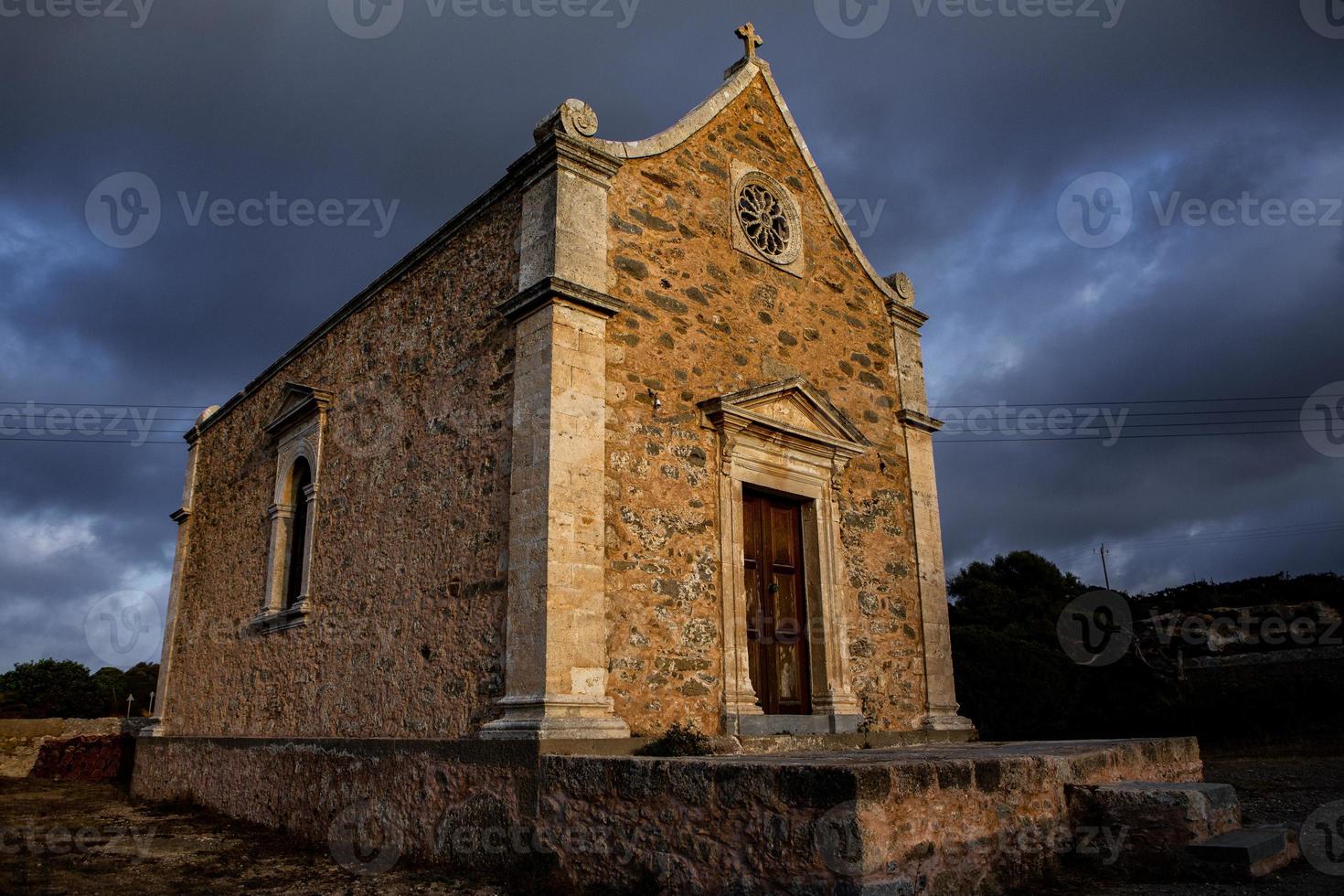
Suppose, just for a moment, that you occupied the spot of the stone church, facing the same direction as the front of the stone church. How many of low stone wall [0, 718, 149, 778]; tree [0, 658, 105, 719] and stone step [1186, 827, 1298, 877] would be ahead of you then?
1

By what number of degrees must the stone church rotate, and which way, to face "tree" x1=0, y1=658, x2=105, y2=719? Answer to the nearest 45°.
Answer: approximately 180°

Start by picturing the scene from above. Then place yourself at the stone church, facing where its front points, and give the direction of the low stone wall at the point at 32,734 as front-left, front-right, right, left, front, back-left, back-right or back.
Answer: back

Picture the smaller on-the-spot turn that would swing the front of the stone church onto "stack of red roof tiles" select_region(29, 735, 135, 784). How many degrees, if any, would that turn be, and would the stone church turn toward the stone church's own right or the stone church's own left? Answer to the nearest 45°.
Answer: approximately 180°

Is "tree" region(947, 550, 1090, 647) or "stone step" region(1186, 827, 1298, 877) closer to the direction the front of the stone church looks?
the stone step

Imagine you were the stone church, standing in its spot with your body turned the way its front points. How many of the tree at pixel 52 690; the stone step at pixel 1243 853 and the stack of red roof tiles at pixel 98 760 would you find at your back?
2

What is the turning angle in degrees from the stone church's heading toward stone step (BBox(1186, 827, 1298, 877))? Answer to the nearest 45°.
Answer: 0° — it already faces it

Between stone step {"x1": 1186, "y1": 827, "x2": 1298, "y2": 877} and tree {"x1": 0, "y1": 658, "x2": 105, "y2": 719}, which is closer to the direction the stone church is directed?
the stone step

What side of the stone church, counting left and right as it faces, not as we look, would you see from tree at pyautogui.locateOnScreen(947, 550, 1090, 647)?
left
